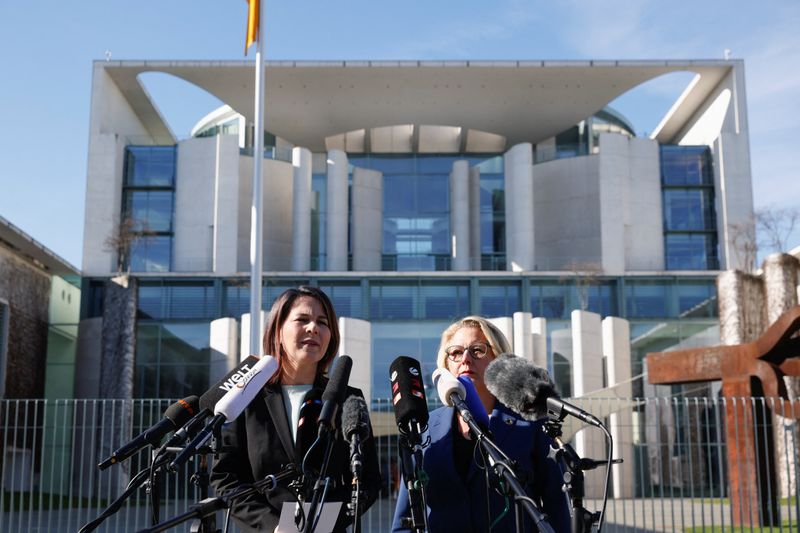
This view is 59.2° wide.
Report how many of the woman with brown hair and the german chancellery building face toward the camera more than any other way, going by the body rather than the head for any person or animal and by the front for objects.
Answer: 2

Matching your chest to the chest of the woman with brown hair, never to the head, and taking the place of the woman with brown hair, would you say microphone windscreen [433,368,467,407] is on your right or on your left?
on your left

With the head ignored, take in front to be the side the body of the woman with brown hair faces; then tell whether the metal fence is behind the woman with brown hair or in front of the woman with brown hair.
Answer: behind

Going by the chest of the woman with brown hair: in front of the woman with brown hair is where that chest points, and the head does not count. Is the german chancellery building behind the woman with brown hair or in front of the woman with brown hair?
behind

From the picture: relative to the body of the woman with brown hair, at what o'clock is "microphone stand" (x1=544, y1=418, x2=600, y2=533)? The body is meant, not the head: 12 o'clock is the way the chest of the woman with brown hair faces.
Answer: The microphone stand is roughly at 10 o'clock from the woman with brown hair.

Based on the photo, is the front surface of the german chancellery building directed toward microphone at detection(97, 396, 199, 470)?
yes

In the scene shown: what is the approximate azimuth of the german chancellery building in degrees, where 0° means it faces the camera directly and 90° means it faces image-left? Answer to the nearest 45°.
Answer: approximately 0°

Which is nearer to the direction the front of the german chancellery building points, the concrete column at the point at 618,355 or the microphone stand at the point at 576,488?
the microphone stand

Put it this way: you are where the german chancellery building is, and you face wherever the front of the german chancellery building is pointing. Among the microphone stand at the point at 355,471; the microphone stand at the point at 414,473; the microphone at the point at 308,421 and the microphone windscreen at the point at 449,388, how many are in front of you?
4
